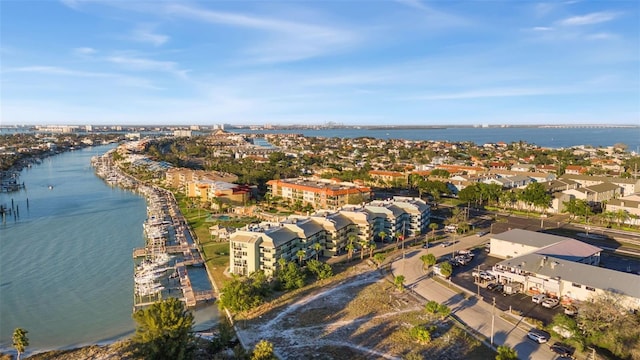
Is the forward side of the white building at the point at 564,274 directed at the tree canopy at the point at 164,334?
yes

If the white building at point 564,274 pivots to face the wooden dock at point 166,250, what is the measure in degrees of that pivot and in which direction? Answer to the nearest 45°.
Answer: approximately 45° to its right

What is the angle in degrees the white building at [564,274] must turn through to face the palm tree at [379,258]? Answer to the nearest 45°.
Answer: approximately 45° to its right

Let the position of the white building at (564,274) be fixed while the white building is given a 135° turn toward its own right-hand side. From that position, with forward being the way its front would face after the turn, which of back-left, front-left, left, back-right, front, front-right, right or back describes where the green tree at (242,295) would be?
back-left

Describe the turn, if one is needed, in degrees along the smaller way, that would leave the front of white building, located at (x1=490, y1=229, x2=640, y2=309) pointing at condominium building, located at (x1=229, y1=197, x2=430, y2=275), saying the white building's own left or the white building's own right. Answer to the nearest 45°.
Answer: approximately 45° to the white building's own right

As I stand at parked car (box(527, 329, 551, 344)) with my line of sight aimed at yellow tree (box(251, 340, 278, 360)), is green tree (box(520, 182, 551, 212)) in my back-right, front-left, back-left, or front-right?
back-right

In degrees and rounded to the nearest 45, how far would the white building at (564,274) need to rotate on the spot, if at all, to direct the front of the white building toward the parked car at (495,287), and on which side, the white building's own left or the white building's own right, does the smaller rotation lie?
approximately 45° to the white building's own right

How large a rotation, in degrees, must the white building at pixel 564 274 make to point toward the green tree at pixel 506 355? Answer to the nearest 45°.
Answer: approximately 45° to its left

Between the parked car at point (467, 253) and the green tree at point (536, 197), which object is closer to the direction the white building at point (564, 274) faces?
the parked car

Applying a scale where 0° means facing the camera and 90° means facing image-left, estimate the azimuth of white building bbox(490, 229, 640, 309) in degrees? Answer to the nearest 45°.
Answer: approximately 45°

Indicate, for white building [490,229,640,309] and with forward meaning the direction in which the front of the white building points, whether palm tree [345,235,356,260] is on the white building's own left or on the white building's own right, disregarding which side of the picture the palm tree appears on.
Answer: on the white building's own right

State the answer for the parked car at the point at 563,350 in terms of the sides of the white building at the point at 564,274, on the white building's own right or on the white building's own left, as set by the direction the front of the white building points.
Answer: on the white building's own left

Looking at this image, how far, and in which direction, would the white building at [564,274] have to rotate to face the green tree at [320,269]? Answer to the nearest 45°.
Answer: approximately 45° to its right
